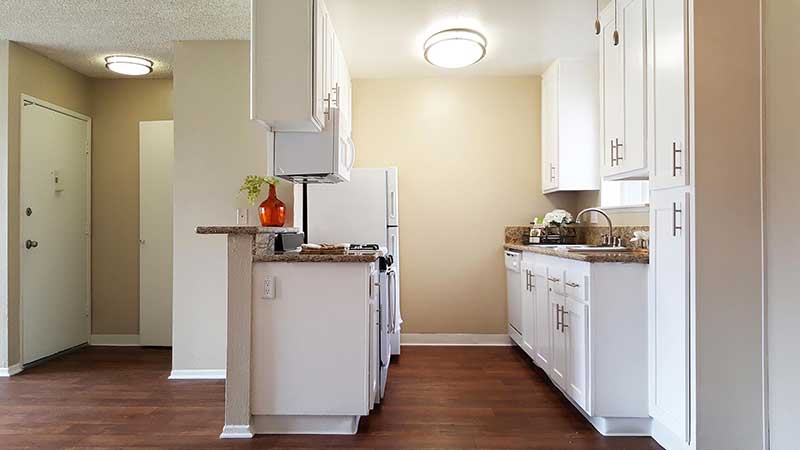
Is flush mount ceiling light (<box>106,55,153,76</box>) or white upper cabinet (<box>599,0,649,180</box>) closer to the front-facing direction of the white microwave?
the white upper cabinet

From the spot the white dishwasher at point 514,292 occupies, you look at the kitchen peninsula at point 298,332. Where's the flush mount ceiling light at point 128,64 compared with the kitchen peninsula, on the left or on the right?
right

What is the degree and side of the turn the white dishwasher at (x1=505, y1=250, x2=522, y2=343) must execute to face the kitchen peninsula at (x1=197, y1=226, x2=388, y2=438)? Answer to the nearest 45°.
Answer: approximately 45° to its left

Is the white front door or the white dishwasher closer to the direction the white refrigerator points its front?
the white dishwasher

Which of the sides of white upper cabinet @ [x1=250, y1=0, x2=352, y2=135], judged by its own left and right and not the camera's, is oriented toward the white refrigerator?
left

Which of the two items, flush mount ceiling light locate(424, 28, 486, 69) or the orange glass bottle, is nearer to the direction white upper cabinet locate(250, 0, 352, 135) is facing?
the flush mount ceiling light

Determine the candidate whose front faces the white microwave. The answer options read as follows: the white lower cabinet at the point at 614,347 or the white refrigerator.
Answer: the white lower cabinet

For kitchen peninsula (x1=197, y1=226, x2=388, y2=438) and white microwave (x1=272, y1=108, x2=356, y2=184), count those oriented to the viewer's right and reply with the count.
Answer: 2

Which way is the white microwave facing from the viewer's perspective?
to the viewer's right

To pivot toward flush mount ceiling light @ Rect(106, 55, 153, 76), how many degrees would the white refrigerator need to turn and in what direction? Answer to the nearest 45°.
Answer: approximately 180°

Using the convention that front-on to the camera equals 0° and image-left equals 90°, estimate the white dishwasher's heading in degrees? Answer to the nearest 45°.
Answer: approximately 90°

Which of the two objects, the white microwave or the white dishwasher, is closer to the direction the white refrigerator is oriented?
the white dishwasher

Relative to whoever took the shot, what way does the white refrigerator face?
facing to the right of the viewer

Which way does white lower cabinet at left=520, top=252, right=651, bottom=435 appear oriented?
to the viewer's left
